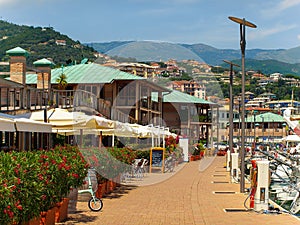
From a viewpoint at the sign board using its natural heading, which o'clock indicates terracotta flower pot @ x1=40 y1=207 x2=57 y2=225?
The terracotta flower pot is roughly at 12 o'clock from the sign board.

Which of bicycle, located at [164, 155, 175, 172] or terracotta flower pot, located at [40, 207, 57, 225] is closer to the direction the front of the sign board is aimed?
the terracotta flower pot

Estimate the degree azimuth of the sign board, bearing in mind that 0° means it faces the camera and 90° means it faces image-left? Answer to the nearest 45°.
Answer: approximately 0°

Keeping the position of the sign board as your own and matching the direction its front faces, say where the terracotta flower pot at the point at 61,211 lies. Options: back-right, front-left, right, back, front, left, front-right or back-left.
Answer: front

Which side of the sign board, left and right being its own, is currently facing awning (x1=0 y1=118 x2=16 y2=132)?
front

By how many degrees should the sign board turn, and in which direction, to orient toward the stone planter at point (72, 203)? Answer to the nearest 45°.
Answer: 0° — it already faces it

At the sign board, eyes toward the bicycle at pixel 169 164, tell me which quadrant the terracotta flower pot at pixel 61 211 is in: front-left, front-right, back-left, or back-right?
back-right

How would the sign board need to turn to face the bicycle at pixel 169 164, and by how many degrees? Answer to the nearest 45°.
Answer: approximately 135° to its left

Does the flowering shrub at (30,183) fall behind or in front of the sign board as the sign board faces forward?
in front
